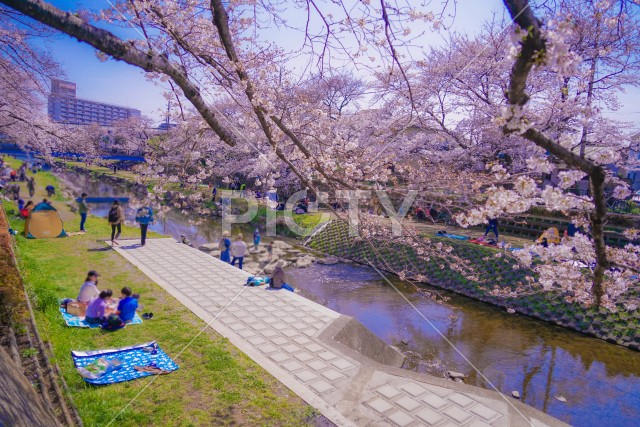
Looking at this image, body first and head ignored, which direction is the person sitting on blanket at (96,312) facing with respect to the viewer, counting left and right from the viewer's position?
facing away from the viewer and to the right of the viewer

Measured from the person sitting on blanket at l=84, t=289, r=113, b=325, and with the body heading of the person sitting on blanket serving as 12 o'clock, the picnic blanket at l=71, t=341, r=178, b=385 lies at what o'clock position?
The picnic blanket is roughly at 4 o'clock from the person sitting on blanket.

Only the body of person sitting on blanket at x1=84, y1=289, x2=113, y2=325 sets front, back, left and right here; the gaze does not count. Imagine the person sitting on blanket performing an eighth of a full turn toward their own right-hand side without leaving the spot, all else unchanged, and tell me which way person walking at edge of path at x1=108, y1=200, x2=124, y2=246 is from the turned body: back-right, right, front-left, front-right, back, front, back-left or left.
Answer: left

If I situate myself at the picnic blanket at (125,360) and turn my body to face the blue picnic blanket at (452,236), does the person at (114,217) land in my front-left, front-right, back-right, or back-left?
front-left
